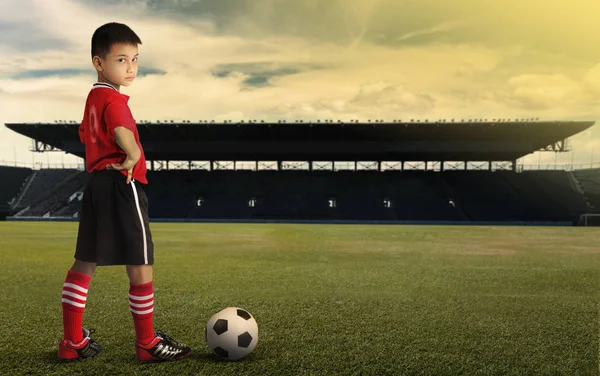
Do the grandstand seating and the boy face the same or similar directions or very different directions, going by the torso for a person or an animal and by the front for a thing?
very different directions

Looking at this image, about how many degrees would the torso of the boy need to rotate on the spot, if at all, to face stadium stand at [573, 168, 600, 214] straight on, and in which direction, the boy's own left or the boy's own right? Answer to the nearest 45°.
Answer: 0° — they already face it

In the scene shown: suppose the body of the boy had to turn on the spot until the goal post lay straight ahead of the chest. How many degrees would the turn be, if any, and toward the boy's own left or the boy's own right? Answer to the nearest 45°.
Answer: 0° — they already face it

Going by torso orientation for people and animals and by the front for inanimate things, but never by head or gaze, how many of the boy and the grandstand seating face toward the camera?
1

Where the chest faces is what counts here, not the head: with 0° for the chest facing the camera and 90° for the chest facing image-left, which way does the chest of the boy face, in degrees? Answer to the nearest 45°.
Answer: approximately 225°

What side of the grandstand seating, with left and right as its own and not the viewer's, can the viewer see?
front

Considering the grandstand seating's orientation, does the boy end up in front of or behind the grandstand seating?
in front

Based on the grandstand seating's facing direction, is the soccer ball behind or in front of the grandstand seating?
in front

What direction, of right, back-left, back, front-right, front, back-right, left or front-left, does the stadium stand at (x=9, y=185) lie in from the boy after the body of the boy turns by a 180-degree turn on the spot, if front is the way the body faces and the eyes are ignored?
back-right
